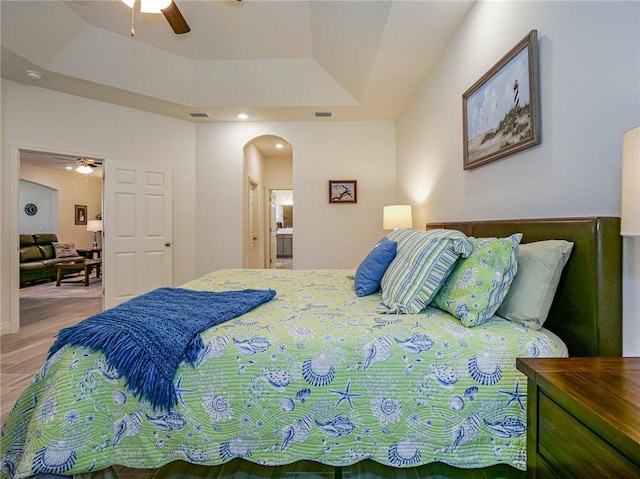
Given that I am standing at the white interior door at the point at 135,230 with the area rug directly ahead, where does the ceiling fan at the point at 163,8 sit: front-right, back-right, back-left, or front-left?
back-left

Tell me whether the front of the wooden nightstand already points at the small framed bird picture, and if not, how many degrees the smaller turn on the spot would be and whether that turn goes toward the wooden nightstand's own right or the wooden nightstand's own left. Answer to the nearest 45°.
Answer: approximately 90° to the wooden nightstand's own right

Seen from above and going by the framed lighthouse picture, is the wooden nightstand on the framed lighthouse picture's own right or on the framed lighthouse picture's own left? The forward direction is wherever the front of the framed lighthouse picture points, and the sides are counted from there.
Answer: on the framed lighthouse picture's own left

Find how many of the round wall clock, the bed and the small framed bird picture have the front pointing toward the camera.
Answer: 2

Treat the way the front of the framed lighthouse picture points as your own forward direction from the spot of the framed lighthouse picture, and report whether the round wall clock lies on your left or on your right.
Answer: on your right

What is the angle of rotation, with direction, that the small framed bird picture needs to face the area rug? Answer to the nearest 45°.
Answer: approximately 90° to its right

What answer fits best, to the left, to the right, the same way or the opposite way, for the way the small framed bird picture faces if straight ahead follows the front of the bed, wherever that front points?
to the left

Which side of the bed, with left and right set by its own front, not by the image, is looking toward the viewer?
left

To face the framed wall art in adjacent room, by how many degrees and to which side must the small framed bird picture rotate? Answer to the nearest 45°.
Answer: approximately 135° to its right
